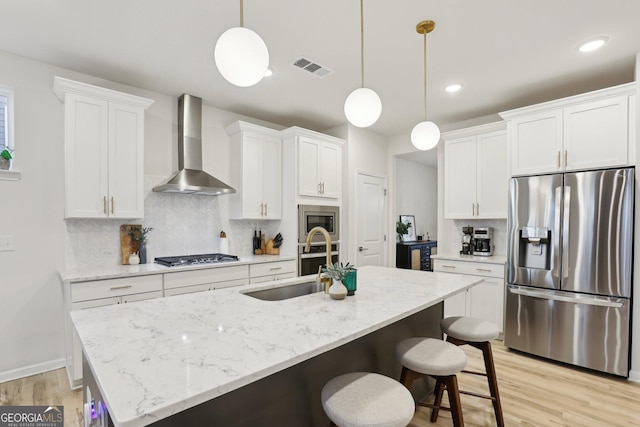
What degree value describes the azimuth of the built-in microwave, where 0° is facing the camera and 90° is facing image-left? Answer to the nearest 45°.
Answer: approximately 315°

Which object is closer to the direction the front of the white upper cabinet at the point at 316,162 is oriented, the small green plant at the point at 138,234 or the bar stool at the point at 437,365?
the bar stool

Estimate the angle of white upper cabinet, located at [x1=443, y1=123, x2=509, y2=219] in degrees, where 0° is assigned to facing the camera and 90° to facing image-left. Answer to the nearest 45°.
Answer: approximately 45°

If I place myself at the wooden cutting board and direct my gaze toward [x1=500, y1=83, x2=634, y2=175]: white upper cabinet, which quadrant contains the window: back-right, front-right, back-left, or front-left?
back-right
